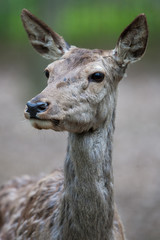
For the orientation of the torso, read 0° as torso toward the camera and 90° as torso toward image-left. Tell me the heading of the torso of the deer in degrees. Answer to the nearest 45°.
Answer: approximately 315°
